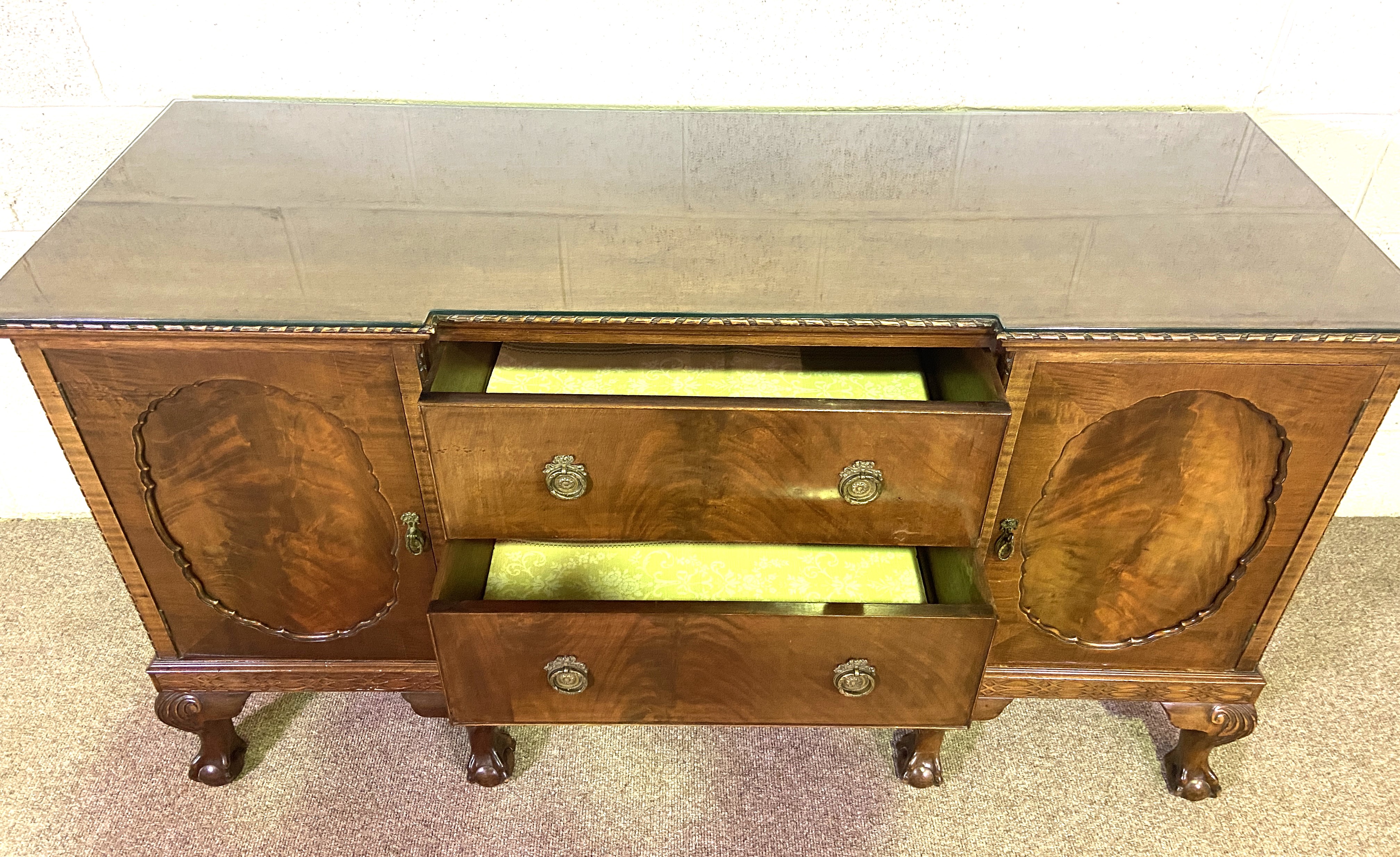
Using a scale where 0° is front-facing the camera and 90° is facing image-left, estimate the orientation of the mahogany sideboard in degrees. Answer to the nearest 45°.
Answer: approximately 0°
